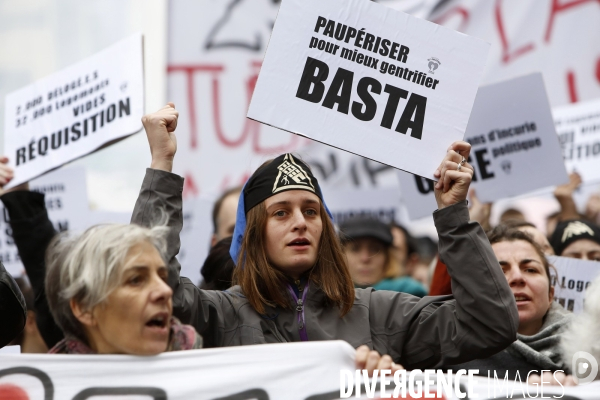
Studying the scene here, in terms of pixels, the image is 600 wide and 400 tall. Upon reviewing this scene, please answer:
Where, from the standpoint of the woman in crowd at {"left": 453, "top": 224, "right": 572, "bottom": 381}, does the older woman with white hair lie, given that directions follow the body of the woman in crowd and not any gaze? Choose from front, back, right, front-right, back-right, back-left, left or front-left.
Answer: front

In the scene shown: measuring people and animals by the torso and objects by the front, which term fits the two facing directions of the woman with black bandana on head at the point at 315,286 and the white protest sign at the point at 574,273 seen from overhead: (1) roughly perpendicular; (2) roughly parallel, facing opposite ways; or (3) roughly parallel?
roughly parallel

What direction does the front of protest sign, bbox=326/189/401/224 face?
toward the camera

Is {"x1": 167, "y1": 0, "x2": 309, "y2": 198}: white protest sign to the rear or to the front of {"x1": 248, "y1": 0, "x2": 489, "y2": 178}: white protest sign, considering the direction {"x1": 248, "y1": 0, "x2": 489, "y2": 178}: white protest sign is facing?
to the rear

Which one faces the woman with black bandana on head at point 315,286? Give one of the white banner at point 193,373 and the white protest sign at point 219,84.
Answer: the white protest sign

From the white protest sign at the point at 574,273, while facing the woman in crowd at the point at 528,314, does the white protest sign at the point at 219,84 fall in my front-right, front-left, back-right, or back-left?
back-right

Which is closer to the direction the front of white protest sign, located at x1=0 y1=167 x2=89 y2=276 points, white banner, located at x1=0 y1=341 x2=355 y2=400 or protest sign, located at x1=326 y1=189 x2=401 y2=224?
the white banner

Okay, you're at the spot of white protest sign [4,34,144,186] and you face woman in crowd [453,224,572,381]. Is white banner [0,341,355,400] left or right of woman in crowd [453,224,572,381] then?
right

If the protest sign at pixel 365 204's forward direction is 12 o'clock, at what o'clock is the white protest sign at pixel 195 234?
The white protest sign is roughly at 2 o'clock from the protest sign.

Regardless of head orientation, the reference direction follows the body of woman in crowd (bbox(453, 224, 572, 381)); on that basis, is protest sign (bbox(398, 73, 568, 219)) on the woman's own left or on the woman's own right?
on the woman's own right

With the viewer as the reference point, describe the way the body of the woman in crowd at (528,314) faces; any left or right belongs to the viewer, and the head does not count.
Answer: facing the viewer and to the left of the viewer

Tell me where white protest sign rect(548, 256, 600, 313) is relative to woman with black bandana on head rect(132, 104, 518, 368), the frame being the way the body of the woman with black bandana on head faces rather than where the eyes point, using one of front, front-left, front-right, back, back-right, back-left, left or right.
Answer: back-left

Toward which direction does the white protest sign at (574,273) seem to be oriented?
toward the camera

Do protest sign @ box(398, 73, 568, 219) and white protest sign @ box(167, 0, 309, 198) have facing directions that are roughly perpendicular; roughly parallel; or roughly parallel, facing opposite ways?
roughly parallel

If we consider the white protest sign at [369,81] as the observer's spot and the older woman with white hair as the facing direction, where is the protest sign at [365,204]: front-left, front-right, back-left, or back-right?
back-right

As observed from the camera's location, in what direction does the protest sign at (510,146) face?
facing the viewer

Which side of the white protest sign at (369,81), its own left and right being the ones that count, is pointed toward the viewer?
front

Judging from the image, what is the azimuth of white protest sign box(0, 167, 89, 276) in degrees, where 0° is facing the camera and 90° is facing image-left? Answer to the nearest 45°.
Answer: approximately 0°
